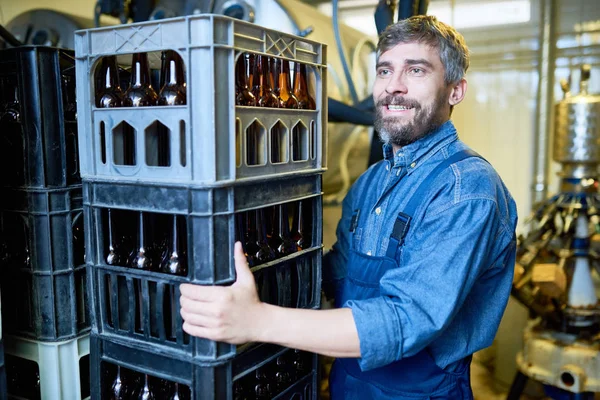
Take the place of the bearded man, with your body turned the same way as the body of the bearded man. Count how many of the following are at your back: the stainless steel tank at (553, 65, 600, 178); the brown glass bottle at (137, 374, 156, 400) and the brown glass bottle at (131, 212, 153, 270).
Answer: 1

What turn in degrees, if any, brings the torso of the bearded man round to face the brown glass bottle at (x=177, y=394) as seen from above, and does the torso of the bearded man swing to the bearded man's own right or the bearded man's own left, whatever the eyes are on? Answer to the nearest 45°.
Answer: approximately 45° to the bearded man's own right

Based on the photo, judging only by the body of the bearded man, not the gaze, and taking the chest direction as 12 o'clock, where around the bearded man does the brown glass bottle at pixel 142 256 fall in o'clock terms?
The brown glass bottle is roughly at 1 o'clock from the bearded man.

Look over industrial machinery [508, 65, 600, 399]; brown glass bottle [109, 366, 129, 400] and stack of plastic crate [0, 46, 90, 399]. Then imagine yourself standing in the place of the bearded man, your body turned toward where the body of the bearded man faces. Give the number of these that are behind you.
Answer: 1

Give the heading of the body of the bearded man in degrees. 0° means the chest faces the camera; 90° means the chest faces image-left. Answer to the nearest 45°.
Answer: approximately 45°

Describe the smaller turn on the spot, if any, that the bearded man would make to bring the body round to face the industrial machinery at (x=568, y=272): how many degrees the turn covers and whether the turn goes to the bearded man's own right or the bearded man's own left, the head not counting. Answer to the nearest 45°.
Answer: approximately 180°

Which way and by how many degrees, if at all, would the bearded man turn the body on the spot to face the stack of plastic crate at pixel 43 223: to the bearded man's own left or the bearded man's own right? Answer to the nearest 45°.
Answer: approximately 45° to the bearded man's own right

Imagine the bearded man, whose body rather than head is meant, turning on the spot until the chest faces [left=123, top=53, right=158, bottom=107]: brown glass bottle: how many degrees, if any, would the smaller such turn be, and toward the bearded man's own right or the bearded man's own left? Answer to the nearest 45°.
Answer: approximately 45° to the bearded man's own right

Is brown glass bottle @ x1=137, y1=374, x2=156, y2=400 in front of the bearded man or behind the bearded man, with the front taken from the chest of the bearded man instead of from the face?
in front

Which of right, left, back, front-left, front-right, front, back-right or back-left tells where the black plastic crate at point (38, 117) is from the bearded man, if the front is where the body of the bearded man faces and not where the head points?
front-right

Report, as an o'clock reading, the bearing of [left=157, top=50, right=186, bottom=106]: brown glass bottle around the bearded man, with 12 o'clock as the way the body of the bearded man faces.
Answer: The brown glass bottle is roughly at 1 o'clock from the bearded man.

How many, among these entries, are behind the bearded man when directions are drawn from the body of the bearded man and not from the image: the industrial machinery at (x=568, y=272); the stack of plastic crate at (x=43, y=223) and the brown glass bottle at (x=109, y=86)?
1

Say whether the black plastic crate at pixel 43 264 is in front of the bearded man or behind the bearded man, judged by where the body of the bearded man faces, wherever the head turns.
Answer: in front
